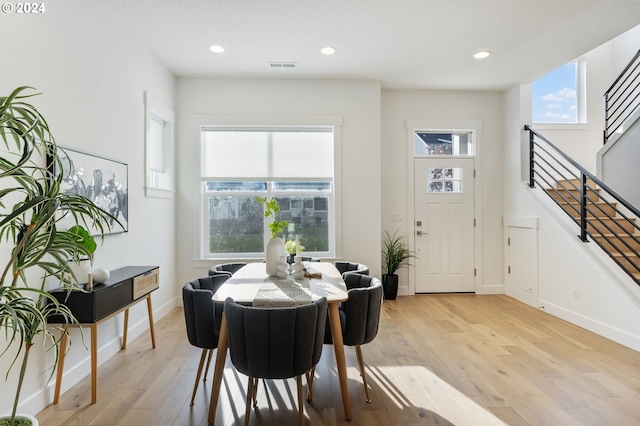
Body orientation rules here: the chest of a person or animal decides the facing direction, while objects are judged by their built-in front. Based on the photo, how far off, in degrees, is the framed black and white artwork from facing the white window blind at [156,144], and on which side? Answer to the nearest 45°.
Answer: approximately 90° to its left

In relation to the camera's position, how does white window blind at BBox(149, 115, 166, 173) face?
facing the viewer and to the right of the viewer

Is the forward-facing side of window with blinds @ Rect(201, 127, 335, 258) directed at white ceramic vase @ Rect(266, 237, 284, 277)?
yes

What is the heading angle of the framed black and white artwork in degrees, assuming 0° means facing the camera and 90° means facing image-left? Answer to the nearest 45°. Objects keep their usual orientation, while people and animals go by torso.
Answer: approximately 315°

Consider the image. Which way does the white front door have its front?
toward the camera

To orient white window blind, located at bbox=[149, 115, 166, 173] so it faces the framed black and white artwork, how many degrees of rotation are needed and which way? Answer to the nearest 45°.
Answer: approximately 45° to its right

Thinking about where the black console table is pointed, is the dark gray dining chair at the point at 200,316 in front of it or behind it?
in front

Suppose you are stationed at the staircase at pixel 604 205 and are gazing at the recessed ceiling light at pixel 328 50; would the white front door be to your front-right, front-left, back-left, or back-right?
front-right

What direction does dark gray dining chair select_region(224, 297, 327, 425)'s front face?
away from the camera

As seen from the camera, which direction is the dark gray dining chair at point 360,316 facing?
to the viewer's left

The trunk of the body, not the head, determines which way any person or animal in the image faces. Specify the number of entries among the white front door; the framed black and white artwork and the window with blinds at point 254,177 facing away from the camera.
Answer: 0

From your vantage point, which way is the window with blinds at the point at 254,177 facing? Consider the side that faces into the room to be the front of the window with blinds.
toward the camera

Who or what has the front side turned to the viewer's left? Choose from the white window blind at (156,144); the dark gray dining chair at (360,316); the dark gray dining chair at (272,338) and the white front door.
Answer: the dark gray dining chair at (360,316)

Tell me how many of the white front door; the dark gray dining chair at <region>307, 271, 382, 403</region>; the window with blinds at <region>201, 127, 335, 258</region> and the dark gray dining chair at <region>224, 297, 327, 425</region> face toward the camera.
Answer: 2

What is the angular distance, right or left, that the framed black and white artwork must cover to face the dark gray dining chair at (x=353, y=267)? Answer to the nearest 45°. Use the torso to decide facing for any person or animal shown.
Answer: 0° — it already faces it

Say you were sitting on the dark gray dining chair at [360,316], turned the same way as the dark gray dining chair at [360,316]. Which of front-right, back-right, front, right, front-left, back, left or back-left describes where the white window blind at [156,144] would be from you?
front-right

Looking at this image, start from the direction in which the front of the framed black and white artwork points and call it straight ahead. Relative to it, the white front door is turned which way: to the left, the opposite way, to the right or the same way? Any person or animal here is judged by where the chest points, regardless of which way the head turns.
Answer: to the right
